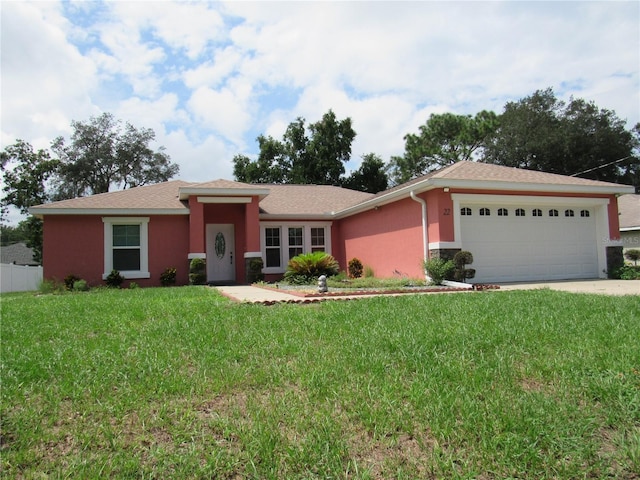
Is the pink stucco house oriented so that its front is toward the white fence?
no

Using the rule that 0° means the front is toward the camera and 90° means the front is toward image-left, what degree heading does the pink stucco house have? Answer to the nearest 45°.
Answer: approximately 0°

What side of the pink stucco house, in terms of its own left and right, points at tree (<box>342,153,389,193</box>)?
back

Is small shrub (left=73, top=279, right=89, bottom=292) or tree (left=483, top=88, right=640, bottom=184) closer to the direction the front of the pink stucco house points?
the small shrub

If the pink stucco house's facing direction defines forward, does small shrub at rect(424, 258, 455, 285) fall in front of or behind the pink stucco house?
in front

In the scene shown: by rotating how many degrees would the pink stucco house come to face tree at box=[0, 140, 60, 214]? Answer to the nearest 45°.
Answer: approximately 135° to its right

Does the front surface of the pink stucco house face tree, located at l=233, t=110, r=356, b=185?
no

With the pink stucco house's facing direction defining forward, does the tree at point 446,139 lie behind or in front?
behind

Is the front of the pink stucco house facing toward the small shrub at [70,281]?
no

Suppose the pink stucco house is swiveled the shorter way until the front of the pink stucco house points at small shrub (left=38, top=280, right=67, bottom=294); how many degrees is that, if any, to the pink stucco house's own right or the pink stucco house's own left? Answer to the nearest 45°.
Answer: approximately 90° to the pink stucco house's own right

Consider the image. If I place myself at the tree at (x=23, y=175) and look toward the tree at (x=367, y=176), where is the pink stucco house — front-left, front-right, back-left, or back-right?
front-right

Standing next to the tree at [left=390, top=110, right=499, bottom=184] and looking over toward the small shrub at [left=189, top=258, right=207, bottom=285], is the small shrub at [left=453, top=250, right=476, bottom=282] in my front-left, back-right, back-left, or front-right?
front-left

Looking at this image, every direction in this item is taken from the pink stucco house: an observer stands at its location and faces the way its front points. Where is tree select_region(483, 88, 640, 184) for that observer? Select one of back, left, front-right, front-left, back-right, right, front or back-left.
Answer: back-left

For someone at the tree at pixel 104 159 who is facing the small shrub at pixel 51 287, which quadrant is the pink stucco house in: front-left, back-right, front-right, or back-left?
front-left

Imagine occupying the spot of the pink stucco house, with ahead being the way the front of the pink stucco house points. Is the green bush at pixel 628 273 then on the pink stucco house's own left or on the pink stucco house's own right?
on the pink stucco house's own left

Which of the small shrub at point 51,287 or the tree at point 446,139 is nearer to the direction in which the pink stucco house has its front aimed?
the small shrub

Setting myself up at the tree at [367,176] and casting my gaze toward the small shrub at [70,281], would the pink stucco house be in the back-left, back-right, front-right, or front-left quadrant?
front-left

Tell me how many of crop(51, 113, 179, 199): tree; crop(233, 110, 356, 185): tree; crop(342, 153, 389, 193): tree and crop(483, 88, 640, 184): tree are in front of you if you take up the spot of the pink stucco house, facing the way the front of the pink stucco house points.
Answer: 0
